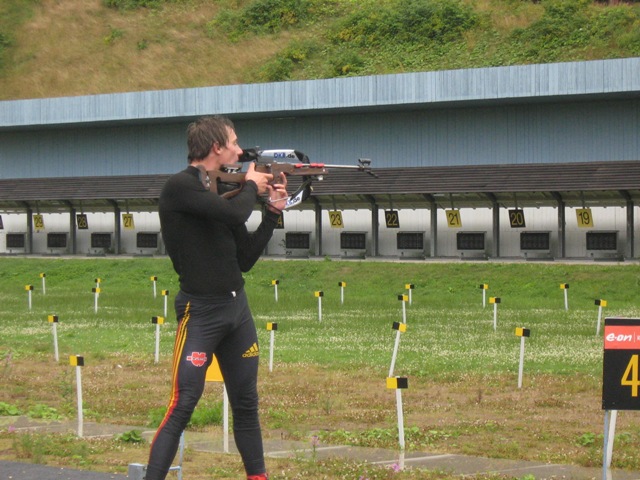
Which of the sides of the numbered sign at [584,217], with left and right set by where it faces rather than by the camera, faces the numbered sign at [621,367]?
front

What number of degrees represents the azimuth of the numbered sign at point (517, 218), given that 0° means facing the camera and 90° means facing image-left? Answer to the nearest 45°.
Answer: approximately 0°

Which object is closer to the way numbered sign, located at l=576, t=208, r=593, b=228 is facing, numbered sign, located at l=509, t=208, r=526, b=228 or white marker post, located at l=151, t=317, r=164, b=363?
the white marker post

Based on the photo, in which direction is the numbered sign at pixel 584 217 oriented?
toward the camera

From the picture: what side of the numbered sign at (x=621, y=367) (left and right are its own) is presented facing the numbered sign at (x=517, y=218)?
back

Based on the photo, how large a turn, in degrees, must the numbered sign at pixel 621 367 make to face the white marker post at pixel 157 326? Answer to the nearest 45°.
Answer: approximately 135° to its right

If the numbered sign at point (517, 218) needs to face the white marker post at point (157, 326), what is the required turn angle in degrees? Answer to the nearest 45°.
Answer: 0° — it already faces it

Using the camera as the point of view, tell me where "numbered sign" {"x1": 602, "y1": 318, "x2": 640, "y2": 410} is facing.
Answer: facing the viewer

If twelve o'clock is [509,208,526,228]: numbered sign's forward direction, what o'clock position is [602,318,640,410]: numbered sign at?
[602,318,640,410]: numbered sign is roughly at 12 o'clock from [509,208,526,228]: numbered sign.

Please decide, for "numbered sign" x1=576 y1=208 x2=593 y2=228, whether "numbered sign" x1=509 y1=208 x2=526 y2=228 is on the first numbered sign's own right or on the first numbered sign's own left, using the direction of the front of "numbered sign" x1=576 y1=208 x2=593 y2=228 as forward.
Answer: on the first numbered sign's own right

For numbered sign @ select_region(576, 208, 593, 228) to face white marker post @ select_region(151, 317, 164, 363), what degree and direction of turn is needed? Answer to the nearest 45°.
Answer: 0° — it already faces it
